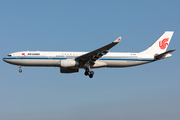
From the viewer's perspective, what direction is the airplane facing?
to the viewer's left
